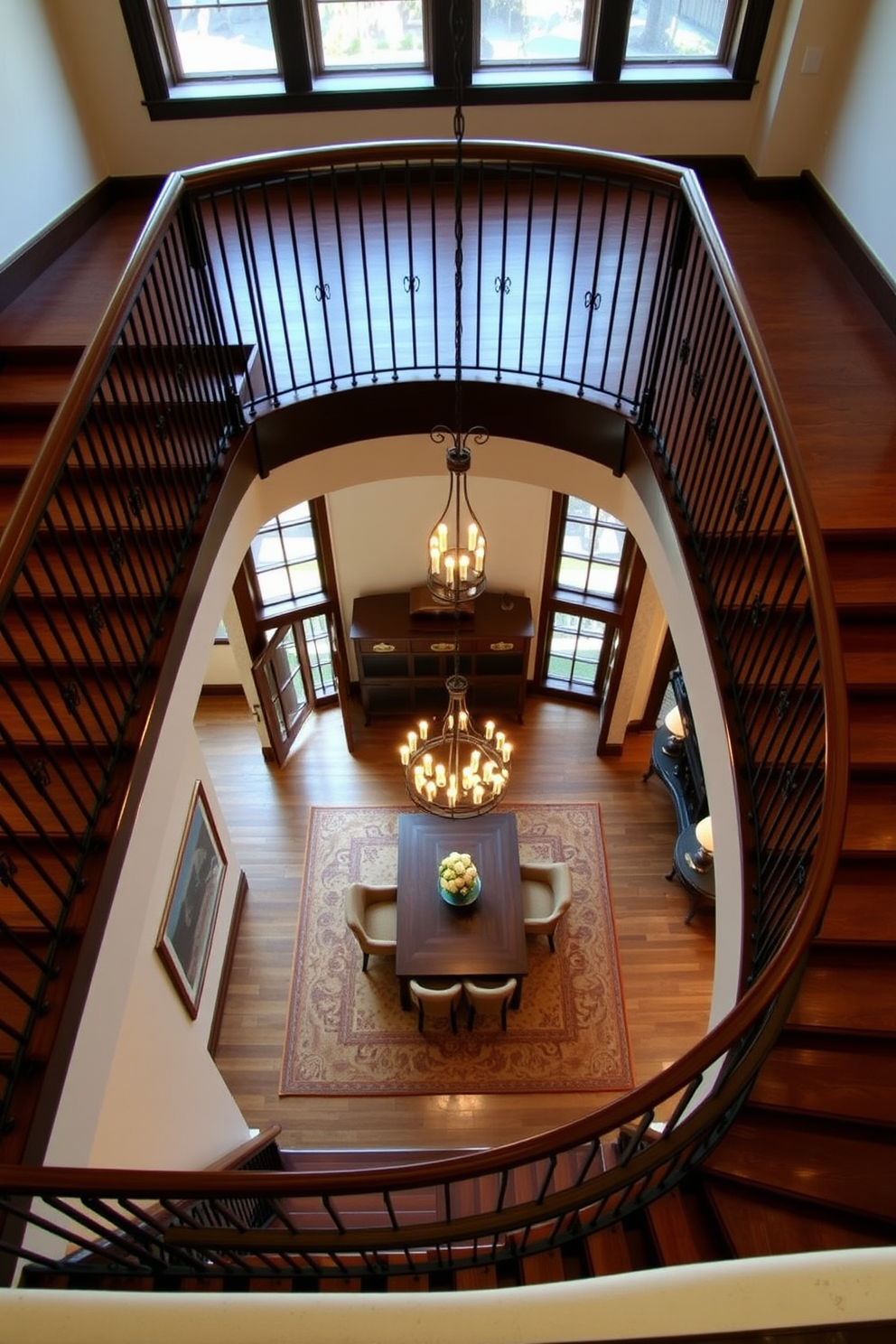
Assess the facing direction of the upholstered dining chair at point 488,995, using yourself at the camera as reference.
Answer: facing away from the viewer

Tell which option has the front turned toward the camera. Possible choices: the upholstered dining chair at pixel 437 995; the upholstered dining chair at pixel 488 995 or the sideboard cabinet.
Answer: the sideboard cabinet

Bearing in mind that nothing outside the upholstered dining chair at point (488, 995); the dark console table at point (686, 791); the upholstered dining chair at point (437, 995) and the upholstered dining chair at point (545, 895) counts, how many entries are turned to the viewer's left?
2

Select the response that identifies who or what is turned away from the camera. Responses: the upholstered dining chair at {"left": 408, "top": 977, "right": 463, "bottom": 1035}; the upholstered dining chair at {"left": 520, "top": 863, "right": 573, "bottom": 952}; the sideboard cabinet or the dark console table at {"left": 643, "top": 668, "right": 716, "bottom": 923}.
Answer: the upholstered dining chair at {"left": 408, "top": 977, "right": 463, "bottom": 1035}

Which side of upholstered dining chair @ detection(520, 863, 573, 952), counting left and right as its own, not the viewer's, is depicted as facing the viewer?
left

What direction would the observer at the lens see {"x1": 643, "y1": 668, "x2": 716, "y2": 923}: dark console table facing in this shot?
facing to the left of the viewer

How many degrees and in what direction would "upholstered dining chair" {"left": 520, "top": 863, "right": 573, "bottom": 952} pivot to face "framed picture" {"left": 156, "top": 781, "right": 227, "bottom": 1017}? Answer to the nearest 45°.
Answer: approximately 45° to its left

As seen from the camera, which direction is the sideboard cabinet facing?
toward the camera

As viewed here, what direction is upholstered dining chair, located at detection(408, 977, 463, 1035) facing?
away from the camera

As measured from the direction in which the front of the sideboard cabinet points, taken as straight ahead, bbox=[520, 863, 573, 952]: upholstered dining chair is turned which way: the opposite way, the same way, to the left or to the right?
to the right

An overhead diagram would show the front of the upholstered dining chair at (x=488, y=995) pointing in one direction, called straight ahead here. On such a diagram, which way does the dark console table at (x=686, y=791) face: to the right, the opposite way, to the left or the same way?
to the left
